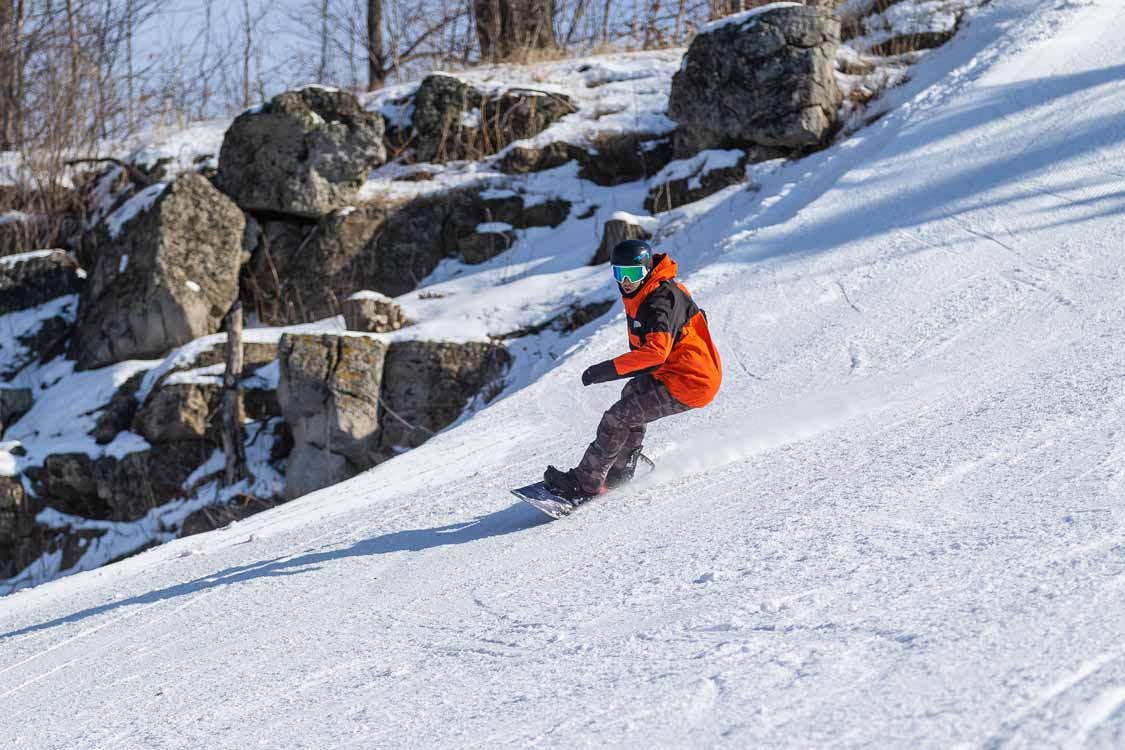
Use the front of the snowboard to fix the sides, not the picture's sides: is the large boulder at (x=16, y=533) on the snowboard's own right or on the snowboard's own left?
on the snowboard's own right

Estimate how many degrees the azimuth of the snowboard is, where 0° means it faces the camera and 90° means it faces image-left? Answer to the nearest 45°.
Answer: approximately 45°

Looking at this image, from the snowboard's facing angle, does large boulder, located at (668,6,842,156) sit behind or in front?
behind

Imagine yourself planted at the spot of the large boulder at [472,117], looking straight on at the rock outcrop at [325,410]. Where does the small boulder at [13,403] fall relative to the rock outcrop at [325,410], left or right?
right

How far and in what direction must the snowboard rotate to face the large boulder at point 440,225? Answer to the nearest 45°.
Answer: approximately 135° to its right

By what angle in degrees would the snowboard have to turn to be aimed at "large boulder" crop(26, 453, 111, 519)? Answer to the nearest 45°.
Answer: approximately 90° to its right

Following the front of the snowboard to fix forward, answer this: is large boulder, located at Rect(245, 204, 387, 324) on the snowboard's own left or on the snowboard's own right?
on the snowboard's own right

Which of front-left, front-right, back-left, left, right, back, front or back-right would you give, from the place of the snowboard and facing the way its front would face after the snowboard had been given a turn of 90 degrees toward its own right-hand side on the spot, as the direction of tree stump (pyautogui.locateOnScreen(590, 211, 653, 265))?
front-right

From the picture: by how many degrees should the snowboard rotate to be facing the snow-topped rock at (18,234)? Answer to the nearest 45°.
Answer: approximately 90° to its right

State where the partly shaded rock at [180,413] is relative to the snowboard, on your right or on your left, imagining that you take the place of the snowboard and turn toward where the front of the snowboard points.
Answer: on your right

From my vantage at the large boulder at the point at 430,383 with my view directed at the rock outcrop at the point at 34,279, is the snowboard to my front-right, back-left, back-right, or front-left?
back-left
